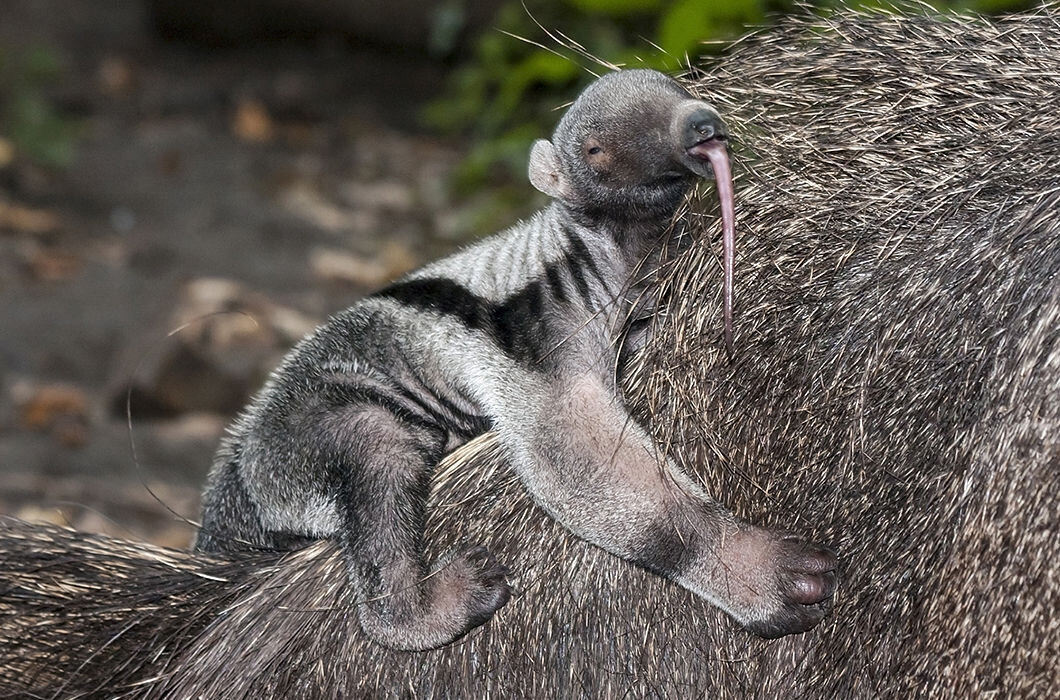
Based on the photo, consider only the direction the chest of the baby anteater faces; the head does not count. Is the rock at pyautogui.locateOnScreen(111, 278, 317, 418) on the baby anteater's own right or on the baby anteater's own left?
on the baby anteater's own left

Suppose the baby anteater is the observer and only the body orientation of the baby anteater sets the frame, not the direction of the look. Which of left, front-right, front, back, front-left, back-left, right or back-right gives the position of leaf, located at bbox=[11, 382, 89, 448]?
back-left

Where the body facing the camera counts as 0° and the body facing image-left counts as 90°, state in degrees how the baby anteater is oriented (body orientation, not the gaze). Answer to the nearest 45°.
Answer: approximately 270°

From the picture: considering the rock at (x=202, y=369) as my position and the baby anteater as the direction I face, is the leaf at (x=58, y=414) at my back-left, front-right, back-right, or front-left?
back-right
